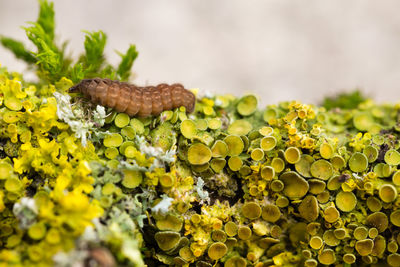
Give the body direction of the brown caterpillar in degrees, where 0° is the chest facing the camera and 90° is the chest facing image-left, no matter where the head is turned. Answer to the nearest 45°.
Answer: approximately 90°
